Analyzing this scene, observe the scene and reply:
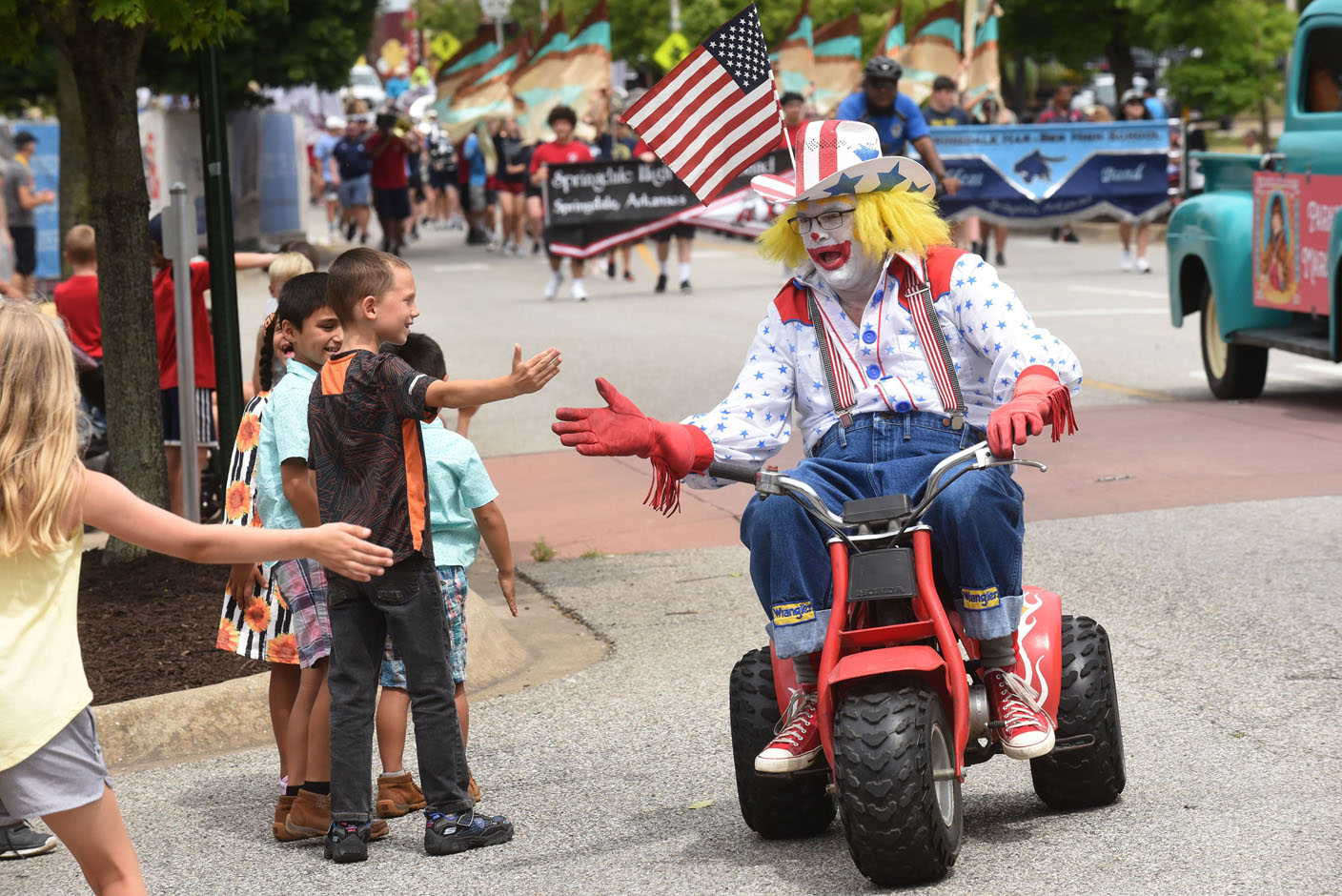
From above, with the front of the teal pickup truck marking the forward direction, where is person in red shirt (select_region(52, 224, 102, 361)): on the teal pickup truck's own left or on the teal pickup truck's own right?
on the teal pickup truck's own right

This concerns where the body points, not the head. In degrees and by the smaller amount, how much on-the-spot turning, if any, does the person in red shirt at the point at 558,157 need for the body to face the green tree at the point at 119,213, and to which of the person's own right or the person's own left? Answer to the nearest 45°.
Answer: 0° — they already face it

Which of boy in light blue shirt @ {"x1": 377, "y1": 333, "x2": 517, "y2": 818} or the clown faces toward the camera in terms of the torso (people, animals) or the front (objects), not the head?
the clown

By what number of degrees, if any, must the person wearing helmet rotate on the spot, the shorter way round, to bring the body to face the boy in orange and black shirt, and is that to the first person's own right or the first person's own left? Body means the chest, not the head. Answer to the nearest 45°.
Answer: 0° — they already face them

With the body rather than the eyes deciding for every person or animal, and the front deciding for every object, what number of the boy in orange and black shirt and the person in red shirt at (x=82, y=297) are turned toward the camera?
0

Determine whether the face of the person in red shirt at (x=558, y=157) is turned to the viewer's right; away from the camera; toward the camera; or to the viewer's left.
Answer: toward the camera

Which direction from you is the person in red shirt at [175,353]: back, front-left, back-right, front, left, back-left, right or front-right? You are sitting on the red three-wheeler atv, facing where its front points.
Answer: back-right

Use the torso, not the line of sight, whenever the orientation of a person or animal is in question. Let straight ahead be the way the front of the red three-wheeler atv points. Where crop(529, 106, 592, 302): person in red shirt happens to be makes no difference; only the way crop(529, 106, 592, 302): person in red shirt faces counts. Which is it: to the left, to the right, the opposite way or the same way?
the same way

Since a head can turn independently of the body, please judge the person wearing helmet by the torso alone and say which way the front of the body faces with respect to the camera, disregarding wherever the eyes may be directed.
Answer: toward the camera

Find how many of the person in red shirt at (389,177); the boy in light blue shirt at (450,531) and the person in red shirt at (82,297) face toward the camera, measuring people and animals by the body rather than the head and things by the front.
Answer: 1

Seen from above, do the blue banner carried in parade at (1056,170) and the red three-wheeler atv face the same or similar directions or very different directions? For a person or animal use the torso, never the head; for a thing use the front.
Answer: same or similar directions

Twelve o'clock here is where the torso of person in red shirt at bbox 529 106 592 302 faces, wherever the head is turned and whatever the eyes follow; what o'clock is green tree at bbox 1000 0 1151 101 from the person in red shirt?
The green tree is roughly at 7 o'clock from the person in red shirt.

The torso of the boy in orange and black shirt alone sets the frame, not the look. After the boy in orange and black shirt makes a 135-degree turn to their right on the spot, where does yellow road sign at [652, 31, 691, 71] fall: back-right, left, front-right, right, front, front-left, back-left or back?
back

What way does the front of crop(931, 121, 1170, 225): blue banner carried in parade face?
toward the camera

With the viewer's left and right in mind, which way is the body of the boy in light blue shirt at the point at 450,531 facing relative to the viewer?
facing away from the viewer and to the right of the viewer

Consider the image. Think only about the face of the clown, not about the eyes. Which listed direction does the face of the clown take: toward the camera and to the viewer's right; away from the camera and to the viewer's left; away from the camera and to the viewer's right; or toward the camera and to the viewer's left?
toward the camera and to the viewer's left

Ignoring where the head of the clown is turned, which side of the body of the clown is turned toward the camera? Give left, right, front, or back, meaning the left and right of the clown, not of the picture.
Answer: front

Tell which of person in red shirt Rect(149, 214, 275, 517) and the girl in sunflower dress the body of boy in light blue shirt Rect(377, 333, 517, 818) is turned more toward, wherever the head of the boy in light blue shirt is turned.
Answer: the person in red shirt

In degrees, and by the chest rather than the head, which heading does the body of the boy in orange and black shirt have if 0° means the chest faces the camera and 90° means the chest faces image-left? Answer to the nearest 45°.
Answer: approximately 225°

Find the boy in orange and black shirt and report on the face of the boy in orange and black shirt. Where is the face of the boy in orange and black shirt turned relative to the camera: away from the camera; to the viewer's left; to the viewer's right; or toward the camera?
to the viewer's right

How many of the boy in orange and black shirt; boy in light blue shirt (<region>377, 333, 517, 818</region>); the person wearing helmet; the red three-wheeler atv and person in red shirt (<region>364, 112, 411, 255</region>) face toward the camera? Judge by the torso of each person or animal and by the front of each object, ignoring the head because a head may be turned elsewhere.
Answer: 3
